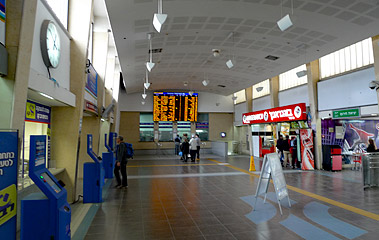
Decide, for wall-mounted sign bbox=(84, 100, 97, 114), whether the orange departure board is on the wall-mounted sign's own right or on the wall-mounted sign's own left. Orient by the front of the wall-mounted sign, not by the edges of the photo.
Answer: on the wall-mounted sign's own left

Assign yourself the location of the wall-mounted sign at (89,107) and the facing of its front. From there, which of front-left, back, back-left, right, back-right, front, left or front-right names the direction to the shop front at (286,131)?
front-left

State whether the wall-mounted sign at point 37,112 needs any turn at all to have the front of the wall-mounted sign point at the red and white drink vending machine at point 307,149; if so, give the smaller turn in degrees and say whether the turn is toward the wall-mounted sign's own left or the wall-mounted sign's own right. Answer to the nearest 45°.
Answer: approximately 45° to the wall-mounted sign's own left

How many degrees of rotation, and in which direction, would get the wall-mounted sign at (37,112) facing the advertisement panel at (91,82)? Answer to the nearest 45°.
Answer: approximately 90° to its left

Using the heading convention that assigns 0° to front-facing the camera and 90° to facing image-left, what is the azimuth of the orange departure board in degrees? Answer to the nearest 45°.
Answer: approximately 0°

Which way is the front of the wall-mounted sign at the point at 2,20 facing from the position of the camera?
facing the viewer and to the right of the viewer

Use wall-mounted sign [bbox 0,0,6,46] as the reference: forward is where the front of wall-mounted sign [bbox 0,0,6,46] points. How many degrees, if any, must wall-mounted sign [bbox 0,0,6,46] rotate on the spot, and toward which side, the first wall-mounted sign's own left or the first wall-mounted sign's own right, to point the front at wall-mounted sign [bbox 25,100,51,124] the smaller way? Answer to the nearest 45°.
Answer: approximately 135° to the first wall-mounted sign's own left

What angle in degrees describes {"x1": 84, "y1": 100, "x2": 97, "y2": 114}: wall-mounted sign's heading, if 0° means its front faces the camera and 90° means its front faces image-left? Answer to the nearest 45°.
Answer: approximately 315°

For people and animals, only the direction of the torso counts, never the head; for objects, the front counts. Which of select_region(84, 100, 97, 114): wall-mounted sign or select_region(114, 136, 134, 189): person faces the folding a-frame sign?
the wall-mounted sign
